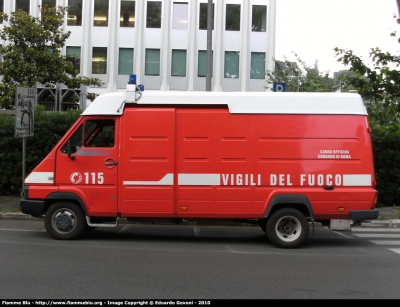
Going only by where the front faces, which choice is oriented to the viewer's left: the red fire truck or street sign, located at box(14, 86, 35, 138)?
the red fire truck

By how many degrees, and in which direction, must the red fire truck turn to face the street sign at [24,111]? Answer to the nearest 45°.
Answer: approximately 45° to its right

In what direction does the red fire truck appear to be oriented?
to the viewer's left

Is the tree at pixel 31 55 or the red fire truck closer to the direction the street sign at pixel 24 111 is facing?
the red fire truck

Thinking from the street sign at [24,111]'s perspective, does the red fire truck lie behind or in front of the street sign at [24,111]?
in front

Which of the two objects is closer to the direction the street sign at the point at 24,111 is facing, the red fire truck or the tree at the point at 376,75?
the red fire truck

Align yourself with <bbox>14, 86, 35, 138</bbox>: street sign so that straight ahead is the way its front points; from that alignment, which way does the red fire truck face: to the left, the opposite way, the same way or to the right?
to the right

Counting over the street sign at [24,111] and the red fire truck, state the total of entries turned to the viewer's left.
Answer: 1

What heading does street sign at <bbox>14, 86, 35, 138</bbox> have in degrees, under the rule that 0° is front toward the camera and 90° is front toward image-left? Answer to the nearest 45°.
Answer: approximately 0°

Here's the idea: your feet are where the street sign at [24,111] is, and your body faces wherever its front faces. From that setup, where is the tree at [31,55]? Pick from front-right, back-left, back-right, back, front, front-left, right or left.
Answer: back

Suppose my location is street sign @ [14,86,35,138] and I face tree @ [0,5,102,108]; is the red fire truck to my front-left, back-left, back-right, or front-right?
back-right

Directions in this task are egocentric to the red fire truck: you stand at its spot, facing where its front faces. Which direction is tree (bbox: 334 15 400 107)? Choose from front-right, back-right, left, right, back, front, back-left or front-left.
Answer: back-right

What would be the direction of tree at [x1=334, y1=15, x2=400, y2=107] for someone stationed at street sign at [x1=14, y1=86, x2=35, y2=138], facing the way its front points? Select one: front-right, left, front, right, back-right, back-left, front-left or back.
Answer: left
